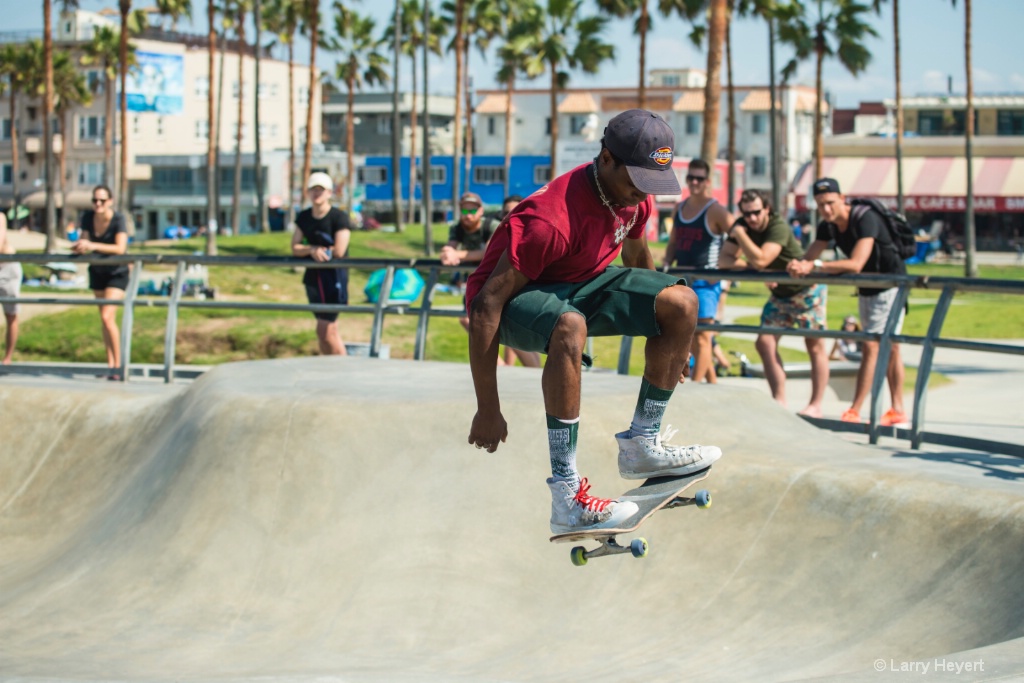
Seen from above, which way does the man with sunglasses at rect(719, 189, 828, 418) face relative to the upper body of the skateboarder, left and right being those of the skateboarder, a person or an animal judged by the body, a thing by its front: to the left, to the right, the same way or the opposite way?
to the right

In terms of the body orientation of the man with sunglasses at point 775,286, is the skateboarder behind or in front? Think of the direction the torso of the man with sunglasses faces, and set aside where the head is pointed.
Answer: in front

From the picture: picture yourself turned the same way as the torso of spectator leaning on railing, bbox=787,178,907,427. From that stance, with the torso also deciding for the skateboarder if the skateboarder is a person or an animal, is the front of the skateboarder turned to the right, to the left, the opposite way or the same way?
to the left

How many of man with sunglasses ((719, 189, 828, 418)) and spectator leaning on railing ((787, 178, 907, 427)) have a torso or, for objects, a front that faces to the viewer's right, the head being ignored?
0

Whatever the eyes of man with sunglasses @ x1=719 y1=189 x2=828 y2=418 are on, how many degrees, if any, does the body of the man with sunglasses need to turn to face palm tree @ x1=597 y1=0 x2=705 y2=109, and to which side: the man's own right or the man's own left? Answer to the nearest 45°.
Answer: approximately 135° to the man's own right

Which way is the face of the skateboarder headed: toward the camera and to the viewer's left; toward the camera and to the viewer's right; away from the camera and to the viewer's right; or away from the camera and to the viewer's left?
toward the camera and to the viewer's right

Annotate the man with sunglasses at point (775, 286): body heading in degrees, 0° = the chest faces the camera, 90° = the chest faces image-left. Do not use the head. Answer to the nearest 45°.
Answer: approximately 45°

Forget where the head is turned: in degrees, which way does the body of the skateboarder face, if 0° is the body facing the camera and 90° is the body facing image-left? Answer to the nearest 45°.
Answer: approximately 315°
